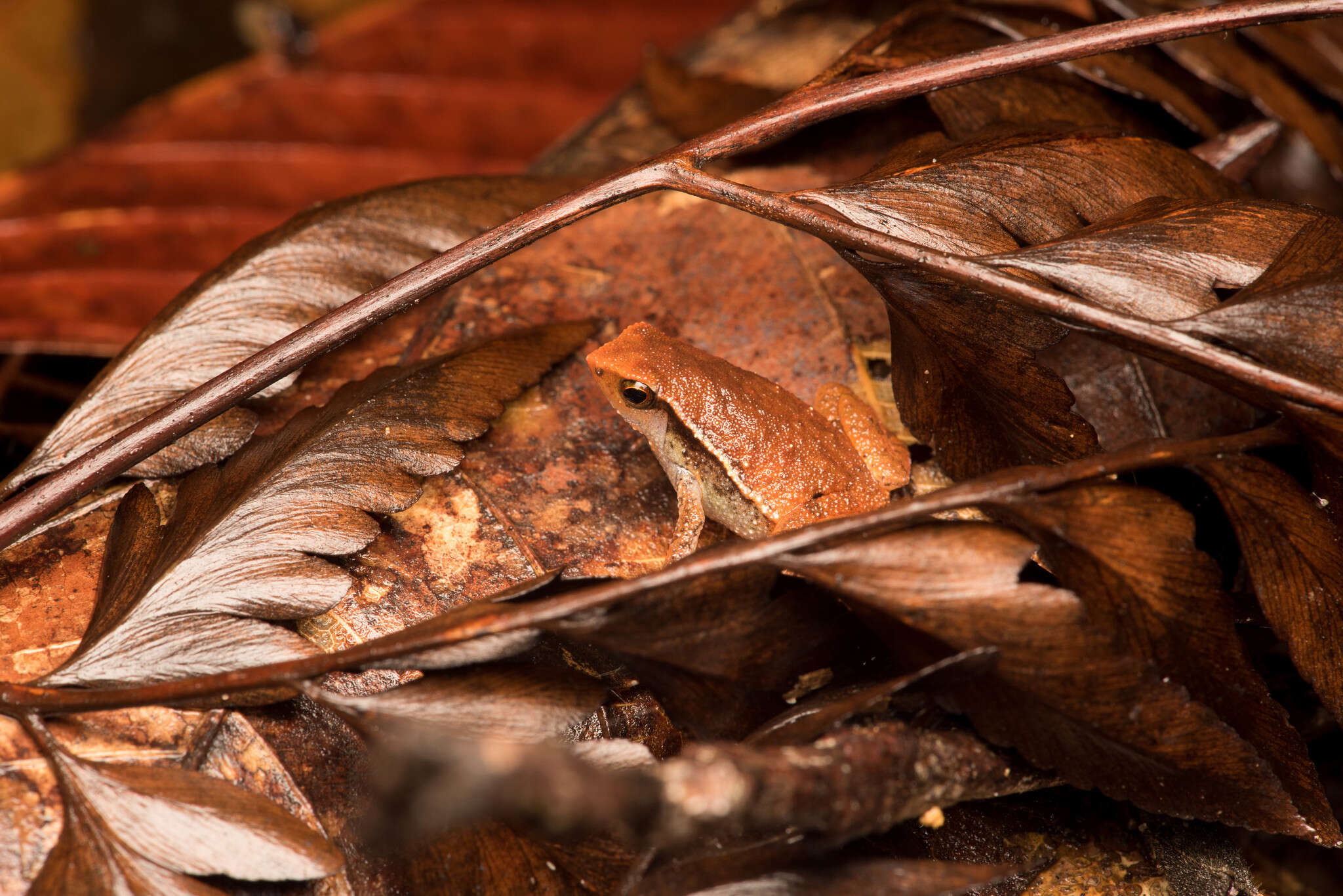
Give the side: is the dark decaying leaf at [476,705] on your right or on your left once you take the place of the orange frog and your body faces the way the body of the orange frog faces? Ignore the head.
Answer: on your left

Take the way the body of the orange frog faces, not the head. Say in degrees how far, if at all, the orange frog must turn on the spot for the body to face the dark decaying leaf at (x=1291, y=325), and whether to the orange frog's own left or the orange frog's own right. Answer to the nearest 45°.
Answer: approximately 135° to the orange frog's own left

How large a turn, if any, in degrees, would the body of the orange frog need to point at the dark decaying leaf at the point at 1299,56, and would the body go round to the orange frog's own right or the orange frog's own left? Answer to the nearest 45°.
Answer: approximately 180°

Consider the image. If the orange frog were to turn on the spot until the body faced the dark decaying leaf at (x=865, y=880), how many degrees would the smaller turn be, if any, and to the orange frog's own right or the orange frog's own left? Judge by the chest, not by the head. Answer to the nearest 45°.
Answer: approximately 90° to the orange frog's own left

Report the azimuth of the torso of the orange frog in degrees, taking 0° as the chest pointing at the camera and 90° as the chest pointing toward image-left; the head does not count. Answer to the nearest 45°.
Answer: approximately 90°
